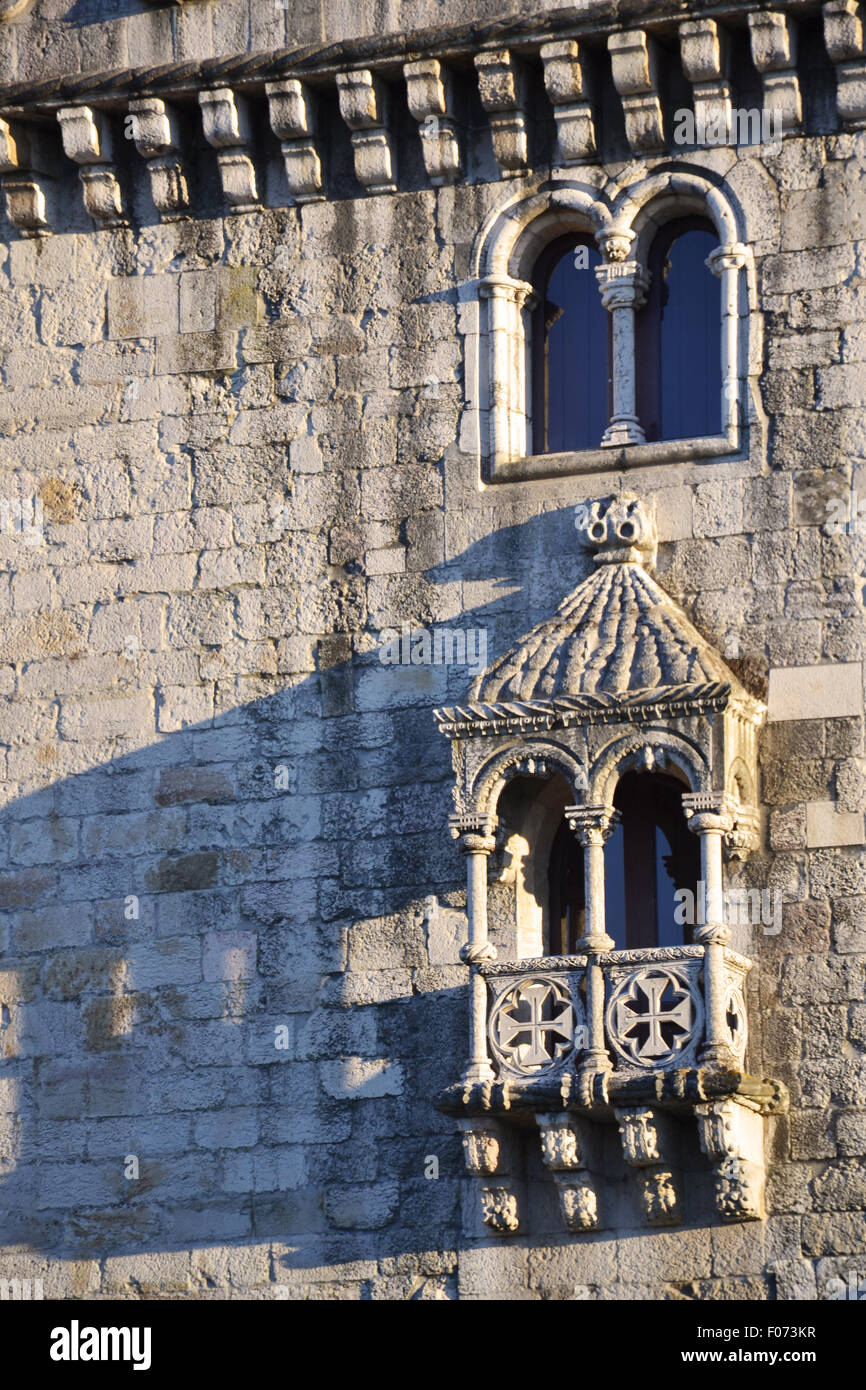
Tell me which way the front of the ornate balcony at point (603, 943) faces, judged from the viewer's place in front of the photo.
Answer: facing the viewer
